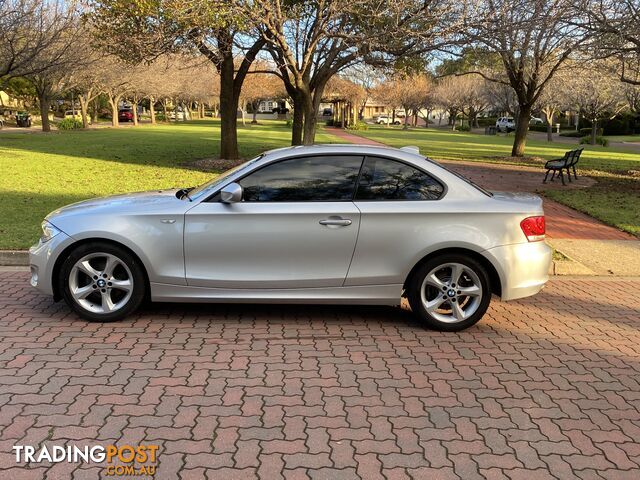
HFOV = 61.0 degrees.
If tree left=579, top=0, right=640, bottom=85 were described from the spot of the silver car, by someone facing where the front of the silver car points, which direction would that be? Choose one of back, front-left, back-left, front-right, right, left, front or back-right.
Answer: back-right

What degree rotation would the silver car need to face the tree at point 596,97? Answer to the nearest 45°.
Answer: approximately 135° to its right

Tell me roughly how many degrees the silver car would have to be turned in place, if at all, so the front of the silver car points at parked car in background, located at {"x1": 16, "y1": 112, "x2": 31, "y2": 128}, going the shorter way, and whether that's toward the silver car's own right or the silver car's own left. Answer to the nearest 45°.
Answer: approximately 45° to the silver car's own right

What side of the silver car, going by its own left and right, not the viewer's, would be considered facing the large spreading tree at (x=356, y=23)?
right

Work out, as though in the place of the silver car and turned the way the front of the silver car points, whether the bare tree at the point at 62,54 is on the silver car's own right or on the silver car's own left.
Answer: on the silver car's own right

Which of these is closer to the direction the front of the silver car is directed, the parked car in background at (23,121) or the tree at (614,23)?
the parked car in background

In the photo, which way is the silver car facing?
to the viewer's left

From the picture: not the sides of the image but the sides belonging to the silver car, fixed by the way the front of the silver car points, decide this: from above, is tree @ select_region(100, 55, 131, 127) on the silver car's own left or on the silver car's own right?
on the silver car's own right

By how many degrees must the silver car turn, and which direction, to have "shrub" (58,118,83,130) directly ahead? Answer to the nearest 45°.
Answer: approximately 45° to its right

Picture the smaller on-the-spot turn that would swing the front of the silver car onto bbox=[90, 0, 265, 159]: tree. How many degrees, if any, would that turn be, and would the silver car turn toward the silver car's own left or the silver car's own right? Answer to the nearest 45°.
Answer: approximately 90° to the silver car's own right
